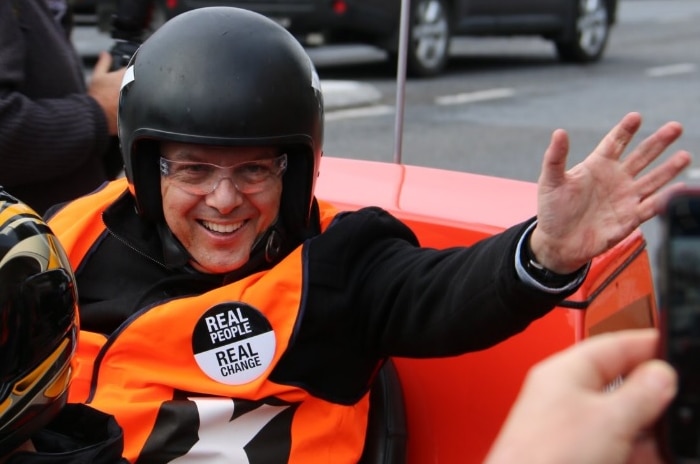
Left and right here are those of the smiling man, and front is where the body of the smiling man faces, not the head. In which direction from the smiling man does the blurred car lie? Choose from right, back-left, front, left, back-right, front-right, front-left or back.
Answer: back

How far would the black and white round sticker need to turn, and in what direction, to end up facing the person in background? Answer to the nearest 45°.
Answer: approximately 135° to its right

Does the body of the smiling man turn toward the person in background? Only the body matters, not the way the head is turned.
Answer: no

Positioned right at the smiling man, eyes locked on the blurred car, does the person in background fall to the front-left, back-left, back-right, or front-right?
front-left

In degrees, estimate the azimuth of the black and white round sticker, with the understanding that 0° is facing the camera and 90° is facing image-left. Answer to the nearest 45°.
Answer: approximately 0°

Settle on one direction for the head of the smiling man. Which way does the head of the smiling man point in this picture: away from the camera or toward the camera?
toward the camera

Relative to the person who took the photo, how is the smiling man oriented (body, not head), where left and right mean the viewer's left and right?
facing the viewer

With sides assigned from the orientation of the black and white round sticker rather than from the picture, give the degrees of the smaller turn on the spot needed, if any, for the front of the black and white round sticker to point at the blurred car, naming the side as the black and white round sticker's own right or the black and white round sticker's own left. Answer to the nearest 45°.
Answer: approximately 180°
